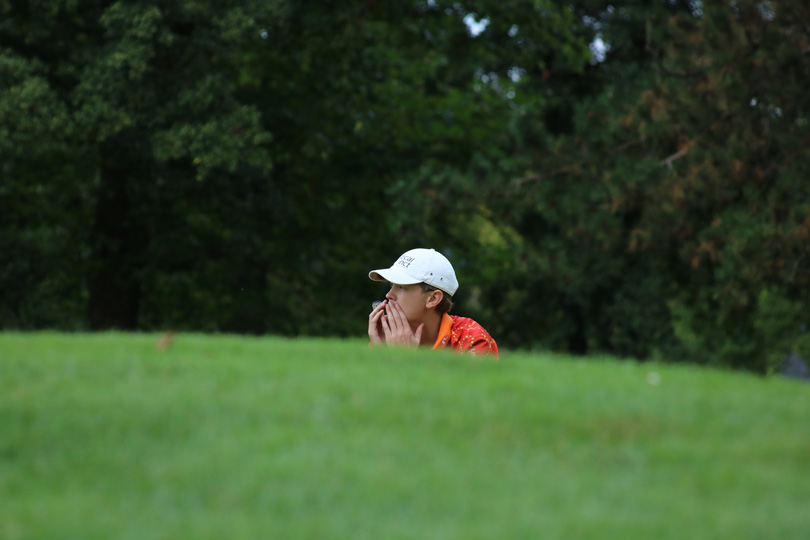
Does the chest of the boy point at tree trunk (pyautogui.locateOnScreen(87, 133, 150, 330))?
no

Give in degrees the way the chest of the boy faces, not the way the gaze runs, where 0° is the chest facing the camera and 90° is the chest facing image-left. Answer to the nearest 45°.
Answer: approximately 90°

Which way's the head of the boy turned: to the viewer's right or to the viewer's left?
to the viewer's left
